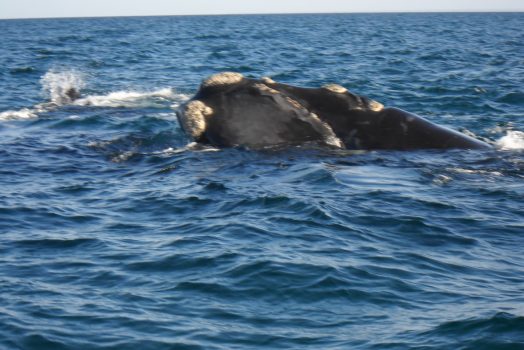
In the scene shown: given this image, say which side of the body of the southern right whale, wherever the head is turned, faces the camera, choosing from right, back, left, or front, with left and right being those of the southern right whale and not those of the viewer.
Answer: left
